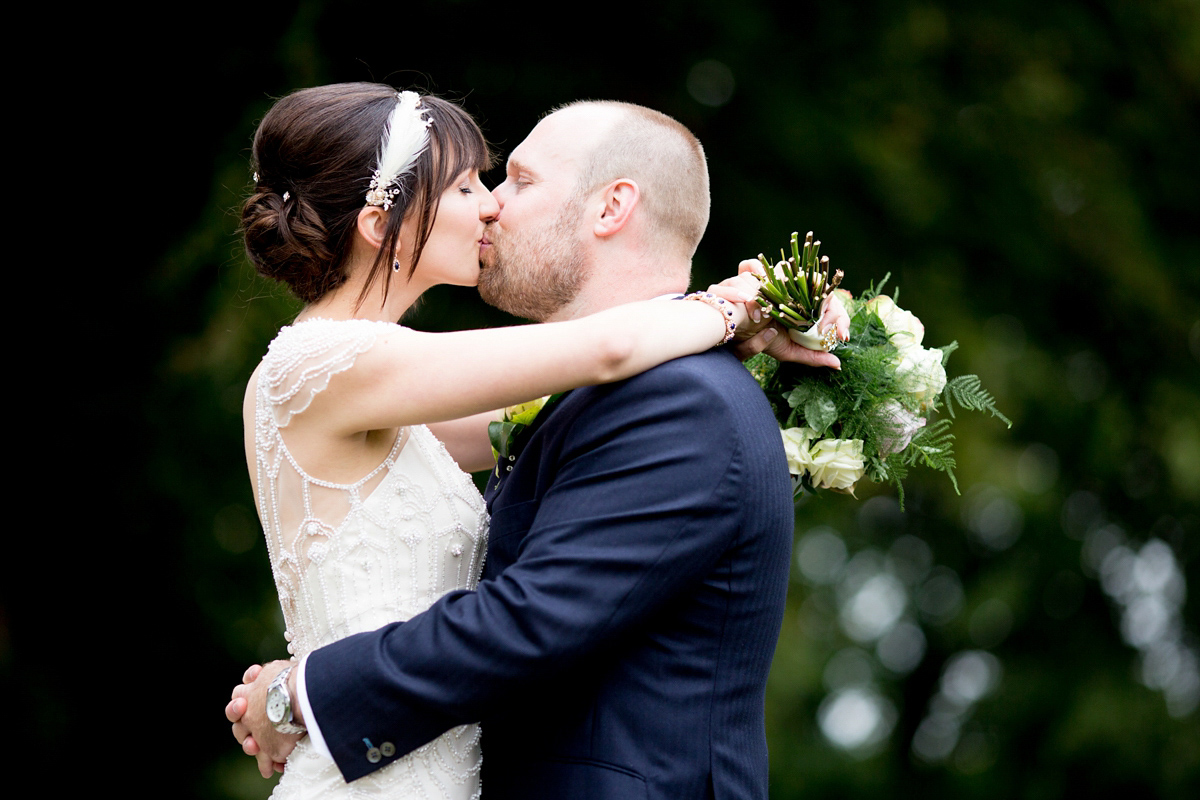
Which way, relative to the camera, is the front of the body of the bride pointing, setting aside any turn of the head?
to the viewer's right

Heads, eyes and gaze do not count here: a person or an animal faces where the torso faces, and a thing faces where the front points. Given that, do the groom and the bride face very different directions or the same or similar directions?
very different directions

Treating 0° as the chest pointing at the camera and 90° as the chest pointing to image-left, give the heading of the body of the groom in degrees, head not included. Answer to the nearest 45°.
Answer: approximately 90°

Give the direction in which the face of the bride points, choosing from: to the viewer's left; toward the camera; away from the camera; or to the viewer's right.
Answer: to the viewer's right

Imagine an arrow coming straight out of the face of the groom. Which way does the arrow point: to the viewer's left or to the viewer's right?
to the viewer's left
